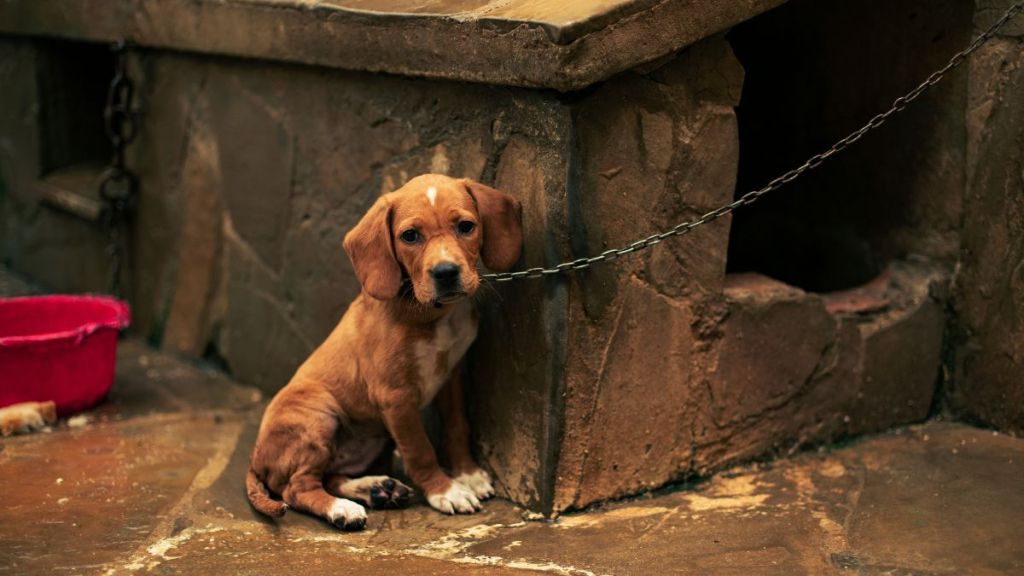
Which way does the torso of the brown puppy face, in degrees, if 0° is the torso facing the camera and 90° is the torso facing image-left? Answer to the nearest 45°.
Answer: approximately 315°

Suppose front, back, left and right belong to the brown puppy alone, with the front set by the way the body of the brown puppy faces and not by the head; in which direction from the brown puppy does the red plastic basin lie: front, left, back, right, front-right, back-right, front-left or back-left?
back

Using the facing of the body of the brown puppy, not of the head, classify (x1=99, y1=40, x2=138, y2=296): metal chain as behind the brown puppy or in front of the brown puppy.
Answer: behind
